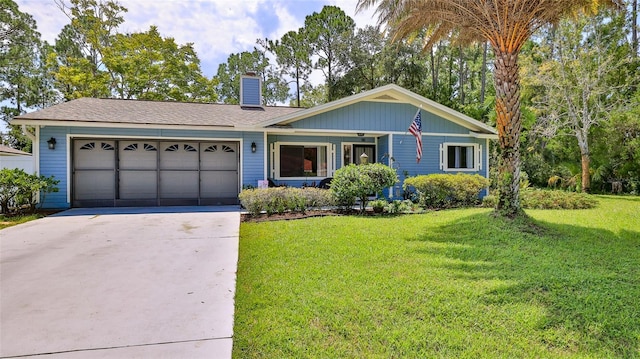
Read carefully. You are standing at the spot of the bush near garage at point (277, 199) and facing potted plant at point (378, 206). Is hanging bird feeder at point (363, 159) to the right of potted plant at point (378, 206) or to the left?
left

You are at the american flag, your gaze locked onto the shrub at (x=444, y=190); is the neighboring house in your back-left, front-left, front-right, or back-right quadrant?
back-right
